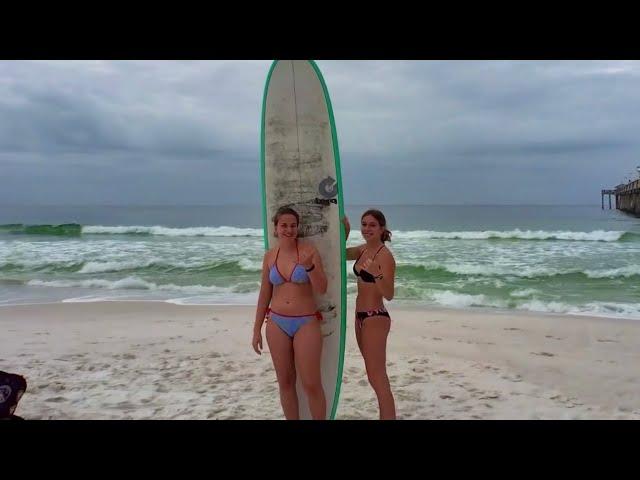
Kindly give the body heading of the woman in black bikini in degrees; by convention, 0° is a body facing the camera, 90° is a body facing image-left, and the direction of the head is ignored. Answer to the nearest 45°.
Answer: approximately 45°

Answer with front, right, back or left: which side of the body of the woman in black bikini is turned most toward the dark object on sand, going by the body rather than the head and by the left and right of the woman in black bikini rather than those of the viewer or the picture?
front

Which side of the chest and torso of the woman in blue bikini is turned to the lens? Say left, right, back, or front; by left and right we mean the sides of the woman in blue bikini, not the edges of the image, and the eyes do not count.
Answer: front

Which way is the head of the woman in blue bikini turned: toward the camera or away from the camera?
toward the camera

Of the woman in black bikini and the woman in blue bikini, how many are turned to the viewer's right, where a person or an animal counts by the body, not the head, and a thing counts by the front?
0
